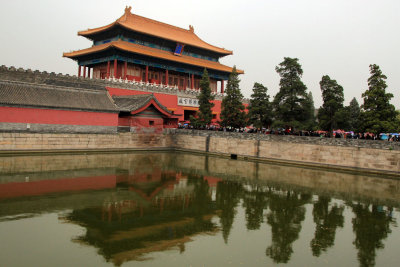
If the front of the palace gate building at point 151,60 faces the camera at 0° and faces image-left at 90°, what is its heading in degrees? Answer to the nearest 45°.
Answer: approximately 315°

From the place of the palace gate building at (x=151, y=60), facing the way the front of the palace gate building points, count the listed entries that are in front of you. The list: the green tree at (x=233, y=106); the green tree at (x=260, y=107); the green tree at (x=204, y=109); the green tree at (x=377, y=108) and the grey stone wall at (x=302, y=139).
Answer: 5

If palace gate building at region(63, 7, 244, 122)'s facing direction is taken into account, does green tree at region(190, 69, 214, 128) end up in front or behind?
in front

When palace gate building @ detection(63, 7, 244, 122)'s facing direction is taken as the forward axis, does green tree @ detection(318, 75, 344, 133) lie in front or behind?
in front

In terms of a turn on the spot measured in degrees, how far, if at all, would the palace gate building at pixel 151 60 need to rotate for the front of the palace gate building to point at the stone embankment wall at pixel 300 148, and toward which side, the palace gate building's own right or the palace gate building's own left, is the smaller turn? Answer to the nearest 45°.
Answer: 0° — it already faces it

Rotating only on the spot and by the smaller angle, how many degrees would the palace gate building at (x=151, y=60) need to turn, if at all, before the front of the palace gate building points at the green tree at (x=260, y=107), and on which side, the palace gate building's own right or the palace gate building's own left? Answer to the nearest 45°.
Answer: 0° — it already faces it

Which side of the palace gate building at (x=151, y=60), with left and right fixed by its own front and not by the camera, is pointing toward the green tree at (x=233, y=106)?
front

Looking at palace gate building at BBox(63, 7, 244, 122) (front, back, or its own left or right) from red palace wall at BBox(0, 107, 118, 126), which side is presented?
right

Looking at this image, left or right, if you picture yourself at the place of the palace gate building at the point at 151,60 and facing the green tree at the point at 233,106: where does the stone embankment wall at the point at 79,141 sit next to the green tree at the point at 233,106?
right
